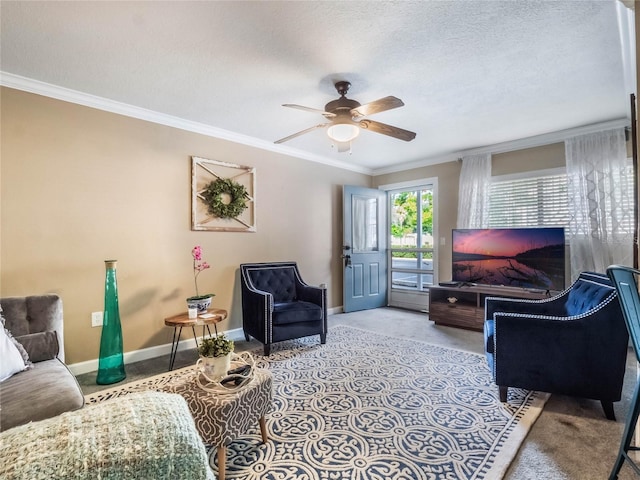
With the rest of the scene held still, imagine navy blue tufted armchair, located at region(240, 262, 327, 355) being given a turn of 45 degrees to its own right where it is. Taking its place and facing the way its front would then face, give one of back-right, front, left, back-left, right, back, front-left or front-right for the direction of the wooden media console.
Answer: left

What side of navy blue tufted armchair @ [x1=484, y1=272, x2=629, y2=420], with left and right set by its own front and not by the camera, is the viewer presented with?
left

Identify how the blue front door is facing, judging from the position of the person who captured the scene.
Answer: facing the viewer and to the right of the viewer

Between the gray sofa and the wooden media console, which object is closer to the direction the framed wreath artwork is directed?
the wooden media console

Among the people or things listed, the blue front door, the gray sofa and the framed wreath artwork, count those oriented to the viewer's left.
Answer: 0

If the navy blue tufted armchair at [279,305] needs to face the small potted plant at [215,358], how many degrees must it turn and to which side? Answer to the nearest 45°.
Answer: approximately 45° to its right

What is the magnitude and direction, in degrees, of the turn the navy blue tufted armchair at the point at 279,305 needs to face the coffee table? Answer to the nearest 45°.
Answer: approximately 45° to its right

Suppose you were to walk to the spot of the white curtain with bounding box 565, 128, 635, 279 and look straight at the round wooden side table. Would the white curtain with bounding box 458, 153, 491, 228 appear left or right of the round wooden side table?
right

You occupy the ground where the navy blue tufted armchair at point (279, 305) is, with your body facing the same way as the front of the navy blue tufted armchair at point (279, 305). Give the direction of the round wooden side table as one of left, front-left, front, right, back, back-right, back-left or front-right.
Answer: right

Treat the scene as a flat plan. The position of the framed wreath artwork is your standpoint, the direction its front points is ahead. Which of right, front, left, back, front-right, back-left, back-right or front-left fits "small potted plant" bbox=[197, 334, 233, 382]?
front-right

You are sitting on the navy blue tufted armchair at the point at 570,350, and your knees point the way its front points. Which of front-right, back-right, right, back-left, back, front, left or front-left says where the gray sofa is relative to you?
front-left
